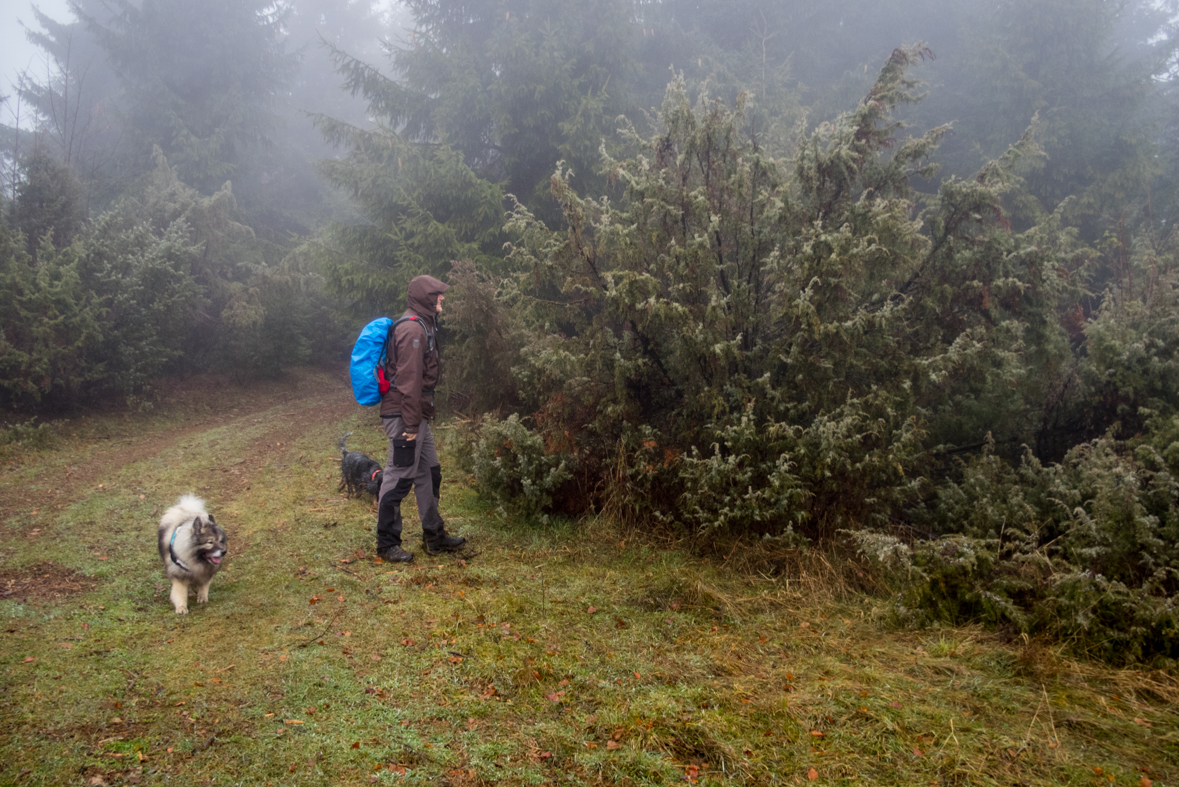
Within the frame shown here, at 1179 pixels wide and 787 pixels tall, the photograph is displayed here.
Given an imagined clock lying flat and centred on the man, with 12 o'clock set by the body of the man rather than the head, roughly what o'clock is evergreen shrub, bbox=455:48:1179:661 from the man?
The evergreen shrub is roughly at 12 o'clock from the man.

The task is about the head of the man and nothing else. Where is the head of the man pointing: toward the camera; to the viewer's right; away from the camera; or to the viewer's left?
to the viewer's right

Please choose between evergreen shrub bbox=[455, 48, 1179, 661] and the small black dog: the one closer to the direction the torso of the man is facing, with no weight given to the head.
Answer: the evergreen shrub

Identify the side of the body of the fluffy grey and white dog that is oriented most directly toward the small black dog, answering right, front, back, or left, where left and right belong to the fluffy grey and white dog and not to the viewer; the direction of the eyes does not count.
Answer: back

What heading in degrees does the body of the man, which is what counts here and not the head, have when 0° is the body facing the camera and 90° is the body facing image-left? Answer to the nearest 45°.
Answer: approximately 270°

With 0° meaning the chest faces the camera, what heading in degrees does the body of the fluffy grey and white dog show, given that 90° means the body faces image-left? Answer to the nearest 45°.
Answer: approximately 315°

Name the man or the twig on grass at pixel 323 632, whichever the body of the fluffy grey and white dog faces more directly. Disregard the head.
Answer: the twig on grass

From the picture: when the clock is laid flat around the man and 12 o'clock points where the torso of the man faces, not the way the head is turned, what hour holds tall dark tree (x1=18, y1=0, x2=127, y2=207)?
The tall dark tree is roughly at 8 o'clock from the man.

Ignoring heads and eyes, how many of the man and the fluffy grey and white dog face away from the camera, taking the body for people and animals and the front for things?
0

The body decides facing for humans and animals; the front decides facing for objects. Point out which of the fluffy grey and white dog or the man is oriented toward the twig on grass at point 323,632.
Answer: the fluffy grey and white dog

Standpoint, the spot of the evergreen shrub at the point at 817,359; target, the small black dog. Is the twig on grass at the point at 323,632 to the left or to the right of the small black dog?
left

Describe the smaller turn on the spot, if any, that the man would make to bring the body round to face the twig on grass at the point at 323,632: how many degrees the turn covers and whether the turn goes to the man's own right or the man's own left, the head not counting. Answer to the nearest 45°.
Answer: approximately 90° to the man's own right
